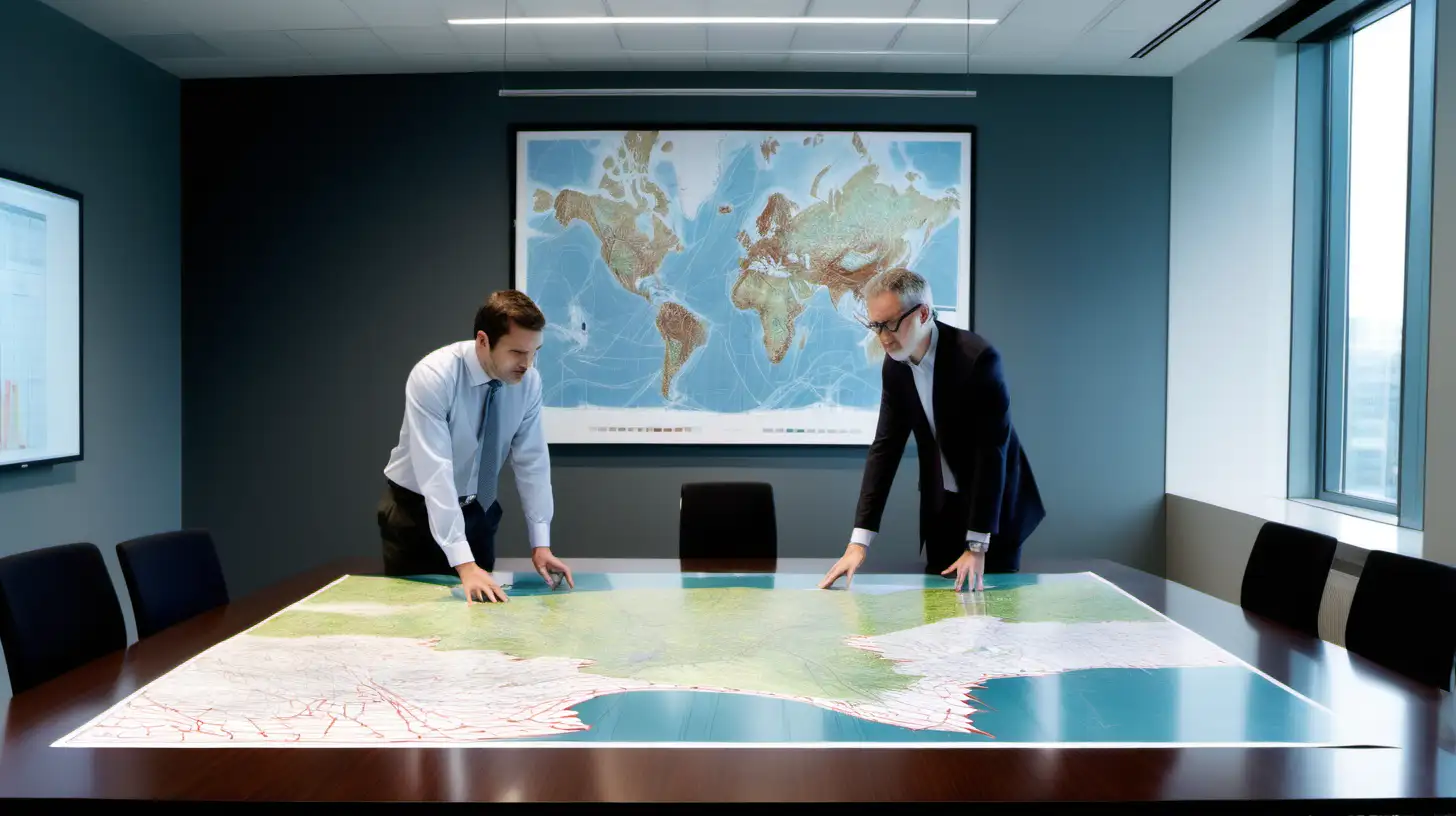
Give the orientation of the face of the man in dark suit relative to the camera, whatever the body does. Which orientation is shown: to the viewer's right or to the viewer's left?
to the viewer's left

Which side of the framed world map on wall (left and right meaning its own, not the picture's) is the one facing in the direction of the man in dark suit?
front

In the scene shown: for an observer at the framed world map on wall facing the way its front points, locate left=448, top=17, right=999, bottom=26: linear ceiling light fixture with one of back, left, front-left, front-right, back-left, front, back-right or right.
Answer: front

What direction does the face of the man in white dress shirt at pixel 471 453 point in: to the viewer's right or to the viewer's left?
to the viewer's right

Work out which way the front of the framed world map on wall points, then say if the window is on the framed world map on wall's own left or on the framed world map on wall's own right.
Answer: on the framed world map on wall's own left

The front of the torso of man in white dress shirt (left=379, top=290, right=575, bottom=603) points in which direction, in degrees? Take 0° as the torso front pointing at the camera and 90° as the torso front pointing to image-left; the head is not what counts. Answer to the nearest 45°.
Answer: approximately 315°

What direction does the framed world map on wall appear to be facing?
toward the camera

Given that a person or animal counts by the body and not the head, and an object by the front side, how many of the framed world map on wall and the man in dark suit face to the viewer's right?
0

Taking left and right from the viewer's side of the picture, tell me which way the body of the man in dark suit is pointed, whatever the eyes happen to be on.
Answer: facing the viewer and to the left of the viewer

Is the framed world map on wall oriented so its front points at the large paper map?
yes

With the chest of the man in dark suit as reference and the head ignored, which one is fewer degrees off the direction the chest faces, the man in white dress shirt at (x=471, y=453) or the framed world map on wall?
the man in white dress shirt

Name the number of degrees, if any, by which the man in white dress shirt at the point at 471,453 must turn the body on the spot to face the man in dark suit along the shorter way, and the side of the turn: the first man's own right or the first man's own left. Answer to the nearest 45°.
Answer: approximately 45° to the first man's own left

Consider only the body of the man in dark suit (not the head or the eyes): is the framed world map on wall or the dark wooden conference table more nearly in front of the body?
the dark wooden conference table
